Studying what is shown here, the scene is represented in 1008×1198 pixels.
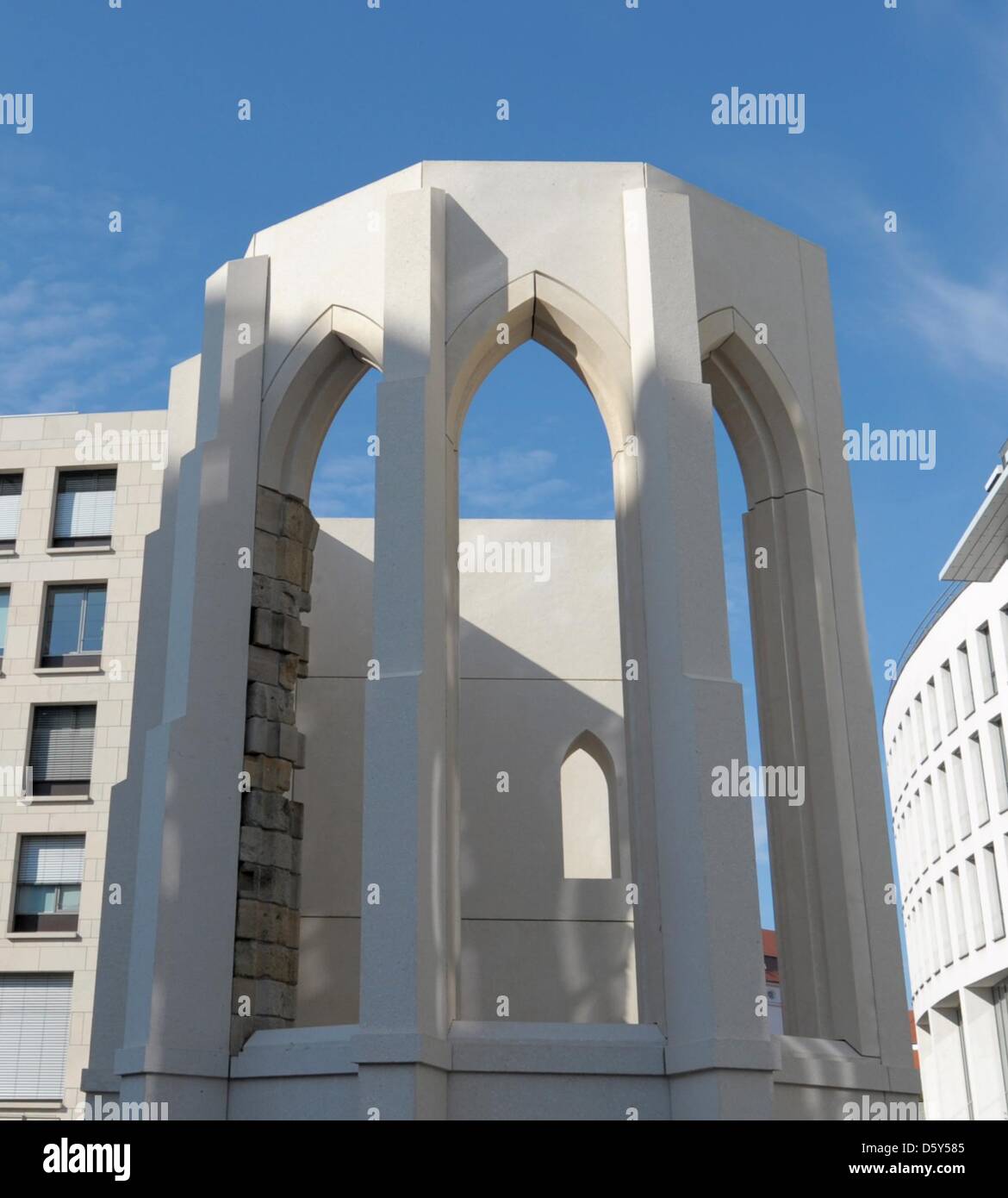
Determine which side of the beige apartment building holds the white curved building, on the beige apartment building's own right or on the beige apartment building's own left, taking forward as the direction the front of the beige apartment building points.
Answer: on the beige apartment building's own left

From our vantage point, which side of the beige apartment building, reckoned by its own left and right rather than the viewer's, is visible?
front

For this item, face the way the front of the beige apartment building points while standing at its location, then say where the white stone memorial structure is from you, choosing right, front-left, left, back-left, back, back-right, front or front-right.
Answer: front

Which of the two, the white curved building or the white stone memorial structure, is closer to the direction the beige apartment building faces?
the white stone memorial structure
